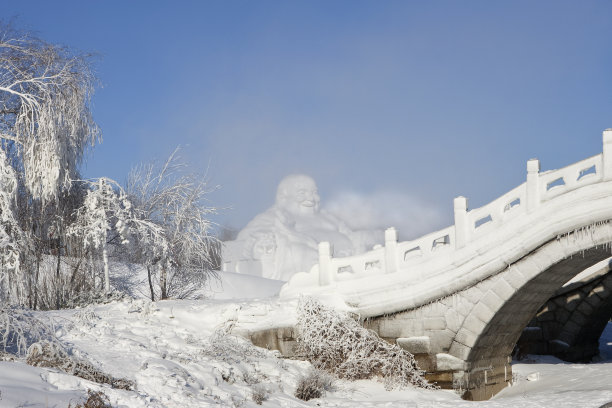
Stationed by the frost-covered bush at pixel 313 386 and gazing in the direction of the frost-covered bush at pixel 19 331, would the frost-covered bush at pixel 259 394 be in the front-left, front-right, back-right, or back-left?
front-left

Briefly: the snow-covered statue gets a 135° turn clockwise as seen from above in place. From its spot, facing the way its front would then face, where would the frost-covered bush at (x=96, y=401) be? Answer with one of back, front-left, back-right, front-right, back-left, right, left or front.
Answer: left

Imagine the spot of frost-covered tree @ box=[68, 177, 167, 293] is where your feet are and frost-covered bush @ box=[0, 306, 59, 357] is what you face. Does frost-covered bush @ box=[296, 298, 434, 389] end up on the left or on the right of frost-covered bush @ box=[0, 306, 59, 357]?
left

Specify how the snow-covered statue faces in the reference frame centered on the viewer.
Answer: facing the viewer and to the right of the viewer

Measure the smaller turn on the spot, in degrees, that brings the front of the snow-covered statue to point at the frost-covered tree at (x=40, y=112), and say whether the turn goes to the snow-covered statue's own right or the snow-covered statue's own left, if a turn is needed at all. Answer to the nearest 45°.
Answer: approximately 45° to the snow-covered statue's own right

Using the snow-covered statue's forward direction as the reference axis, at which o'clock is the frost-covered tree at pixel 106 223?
The frost-covered tree is roughly at 2 o'clock from the snow-covered statue.

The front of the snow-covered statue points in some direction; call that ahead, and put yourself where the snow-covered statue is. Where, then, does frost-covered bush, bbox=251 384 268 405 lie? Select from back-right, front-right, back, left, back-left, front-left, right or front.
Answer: front-right

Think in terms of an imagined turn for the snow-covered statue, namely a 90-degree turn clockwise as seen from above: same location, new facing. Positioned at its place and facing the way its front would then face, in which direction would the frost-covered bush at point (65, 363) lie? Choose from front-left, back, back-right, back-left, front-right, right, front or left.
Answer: front-left

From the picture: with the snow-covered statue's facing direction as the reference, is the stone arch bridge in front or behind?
in front

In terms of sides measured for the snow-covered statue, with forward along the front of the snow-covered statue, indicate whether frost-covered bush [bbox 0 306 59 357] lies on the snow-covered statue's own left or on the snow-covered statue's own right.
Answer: on the snow-covered statue's own right
